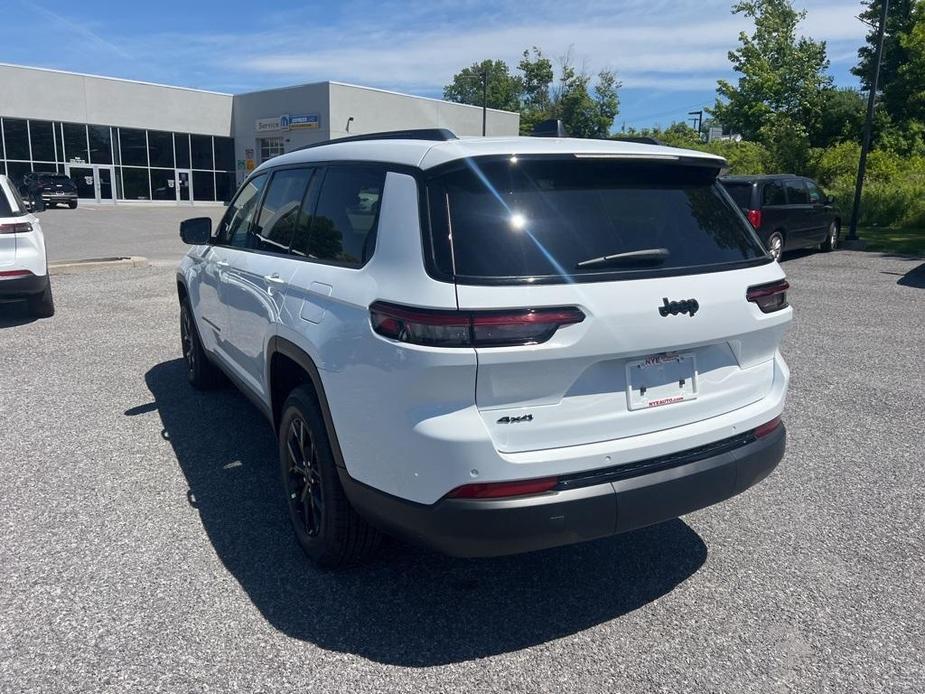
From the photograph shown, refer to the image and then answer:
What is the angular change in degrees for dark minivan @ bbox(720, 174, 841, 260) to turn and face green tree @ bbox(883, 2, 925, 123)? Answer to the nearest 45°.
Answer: approximately 45° to its left

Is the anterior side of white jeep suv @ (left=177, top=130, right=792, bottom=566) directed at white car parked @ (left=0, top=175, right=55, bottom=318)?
yes

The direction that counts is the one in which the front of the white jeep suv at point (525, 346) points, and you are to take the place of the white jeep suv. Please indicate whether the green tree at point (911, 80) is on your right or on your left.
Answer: on your right

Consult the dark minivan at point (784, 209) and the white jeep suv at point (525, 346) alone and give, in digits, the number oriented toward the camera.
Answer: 0

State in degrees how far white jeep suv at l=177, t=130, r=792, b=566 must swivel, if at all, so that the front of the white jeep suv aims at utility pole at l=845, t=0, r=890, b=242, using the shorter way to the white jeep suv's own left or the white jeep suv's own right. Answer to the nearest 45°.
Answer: approximately 90° to the white jeep suv's own right

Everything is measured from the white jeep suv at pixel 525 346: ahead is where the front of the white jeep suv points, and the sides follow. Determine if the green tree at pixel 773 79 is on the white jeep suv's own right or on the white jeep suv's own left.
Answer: on the white jeep suv's own right

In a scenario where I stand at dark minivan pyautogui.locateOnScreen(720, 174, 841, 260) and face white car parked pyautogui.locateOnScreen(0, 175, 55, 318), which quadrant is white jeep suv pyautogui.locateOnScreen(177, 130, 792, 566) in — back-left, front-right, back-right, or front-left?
front-left

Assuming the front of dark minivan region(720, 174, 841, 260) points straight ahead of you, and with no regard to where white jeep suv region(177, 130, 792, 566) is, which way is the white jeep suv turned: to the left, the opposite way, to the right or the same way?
to the left

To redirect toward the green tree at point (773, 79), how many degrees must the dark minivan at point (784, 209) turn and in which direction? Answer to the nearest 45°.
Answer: approximately 45° to its left

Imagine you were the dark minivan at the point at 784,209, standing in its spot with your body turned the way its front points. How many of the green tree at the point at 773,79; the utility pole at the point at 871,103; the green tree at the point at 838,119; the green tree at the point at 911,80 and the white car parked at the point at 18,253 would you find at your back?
1

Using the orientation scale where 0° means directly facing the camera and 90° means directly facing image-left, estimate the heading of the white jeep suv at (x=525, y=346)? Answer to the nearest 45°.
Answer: approximately 135°

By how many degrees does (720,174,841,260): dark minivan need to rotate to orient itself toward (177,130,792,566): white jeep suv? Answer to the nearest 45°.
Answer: approximately 135° to its right

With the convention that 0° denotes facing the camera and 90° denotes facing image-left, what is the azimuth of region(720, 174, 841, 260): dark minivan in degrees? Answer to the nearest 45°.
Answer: approximately 225°
